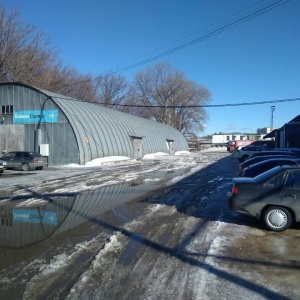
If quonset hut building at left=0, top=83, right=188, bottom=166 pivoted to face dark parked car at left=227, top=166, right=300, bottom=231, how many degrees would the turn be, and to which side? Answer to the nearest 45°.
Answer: approximately 45° to its left

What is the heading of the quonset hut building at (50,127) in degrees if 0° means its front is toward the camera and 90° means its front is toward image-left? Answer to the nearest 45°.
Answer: approximately 45°

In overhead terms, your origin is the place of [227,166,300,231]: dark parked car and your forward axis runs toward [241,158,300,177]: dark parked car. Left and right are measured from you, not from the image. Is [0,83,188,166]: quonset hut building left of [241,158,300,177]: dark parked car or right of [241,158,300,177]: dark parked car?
left
